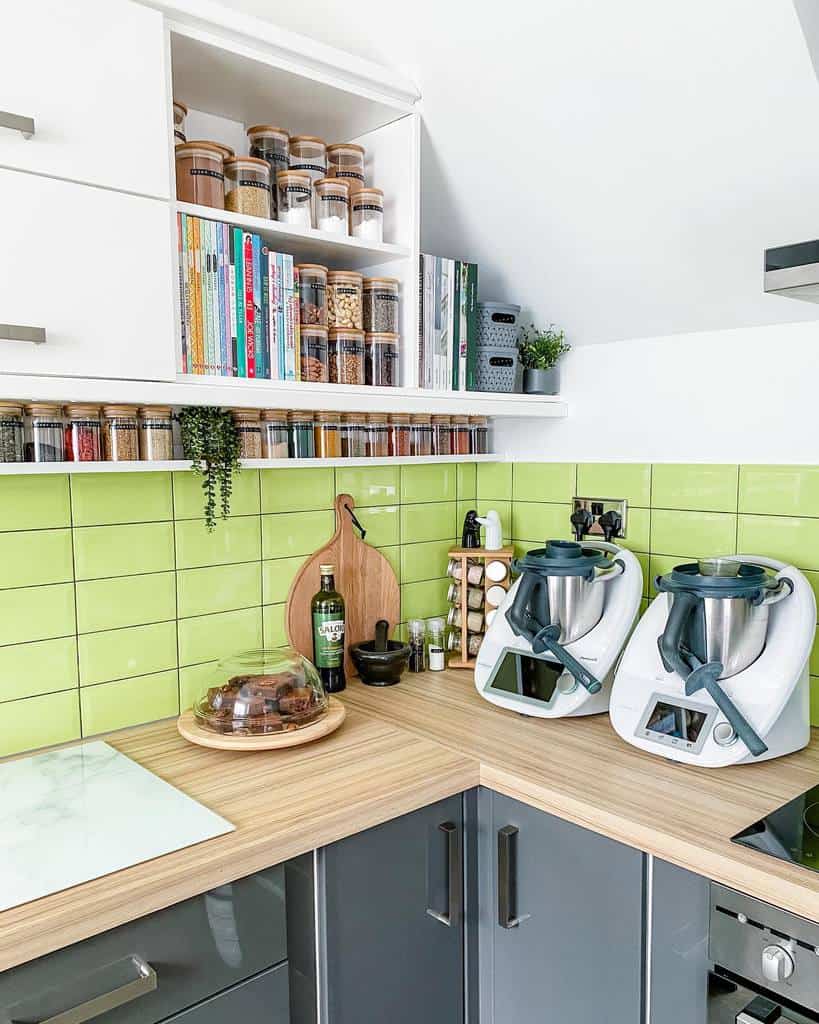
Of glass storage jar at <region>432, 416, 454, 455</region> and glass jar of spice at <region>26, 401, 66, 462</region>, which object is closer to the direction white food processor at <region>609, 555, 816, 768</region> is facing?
the glass jar of spice

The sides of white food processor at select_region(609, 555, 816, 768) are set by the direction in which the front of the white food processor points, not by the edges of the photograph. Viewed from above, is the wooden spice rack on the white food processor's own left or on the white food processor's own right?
on the white food processor's own right

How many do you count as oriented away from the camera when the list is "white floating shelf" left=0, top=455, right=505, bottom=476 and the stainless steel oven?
0

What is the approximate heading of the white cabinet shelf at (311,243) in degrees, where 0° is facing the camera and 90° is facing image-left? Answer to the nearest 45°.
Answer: approximately 315°

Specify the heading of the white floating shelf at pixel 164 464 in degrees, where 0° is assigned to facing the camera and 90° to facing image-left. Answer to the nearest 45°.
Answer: approximately 315°

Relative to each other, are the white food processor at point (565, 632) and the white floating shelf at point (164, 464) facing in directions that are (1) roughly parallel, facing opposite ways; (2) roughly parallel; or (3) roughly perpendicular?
roughly perpendicular

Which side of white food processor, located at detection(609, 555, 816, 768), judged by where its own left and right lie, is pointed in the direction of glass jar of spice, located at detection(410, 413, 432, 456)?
right

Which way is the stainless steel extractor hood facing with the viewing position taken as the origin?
facing the viewer and to the left of the viewer

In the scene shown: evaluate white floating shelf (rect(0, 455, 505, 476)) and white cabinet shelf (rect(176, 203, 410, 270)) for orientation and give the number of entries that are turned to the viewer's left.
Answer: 0
